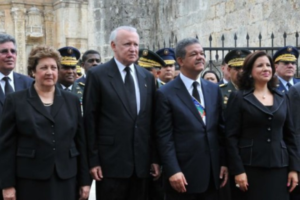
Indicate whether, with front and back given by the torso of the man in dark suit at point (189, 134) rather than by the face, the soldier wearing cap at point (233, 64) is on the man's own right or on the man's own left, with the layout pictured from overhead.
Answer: on the man's own left

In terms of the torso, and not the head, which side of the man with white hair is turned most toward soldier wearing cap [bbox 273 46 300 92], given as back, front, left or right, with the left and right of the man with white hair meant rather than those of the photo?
left

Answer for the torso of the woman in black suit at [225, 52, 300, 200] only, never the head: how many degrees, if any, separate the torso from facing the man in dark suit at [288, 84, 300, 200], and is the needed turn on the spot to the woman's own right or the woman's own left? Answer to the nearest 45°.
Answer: approximately 90° to the woman's own left

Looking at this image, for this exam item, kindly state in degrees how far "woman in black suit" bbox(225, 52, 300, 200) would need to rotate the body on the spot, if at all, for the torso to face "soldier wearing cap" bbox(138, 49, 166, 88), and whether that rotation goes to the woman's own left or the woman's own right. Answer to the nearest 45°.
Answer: approximately 180°

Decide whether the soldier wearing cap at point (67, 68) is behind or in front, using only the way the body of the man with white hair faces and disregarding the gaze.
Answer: behind

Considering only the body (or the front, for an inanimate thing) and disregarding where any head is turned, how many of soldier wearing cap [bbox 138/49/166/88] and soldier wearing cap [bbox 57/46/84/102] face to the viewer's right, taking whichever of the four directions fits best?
0

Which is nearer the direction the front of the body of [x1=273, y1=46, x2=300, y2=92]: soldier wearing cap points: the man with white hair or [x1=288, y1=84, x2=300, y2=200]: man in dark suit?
the man in dark suit

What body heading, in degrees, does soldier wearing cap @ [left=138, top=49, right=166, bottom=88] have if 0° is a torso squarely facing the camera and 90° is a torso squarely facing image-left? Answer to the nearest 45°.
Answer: approximately 45°

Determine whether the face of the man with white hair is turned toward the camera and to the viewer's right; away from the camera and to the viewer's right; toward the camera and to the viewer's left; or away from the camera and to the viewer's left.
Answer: toward the camera and to the viewer's right

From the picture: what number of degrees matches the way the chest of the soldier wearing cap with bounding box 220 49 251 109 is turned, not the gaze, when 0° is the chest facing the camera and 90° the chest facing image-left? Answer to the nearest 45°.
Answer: approximately 315°
